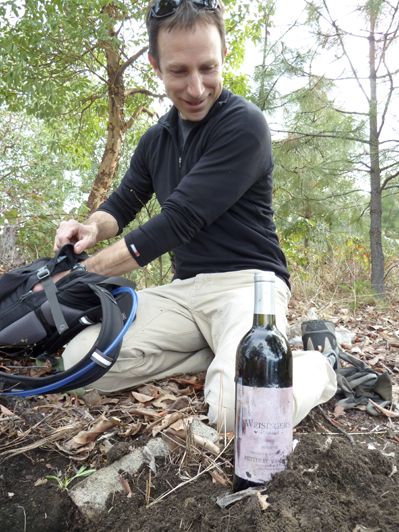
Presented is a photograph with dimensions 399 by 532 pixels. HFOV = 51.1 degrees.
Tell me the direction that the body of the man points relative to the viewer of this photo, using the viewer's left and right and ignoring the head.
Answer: facing the viewer and to the left of the viewer

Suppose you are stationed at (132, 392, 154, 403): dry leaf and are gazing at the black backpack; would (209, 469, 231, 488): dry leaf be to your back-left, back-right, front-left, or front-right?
back-left

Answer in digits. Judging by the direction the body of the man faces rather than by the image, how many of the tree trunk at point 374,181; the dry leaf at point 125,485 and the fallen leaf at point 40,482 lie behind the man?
1

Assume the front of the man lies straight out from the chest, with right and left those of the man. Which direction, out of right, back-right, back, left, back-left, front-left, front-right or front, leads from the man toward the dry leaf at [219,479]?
front-left

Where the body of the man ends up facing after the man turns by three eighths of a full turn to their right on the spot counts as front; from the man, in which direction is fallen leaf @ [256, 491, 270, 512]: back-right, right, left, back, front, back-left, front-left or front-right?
back

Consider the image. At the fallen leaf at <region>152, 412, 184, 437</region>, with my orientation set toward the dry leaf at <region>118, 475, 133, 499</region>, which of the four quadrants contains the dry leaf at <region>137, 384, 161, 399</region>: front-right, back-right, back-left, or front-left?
back-right

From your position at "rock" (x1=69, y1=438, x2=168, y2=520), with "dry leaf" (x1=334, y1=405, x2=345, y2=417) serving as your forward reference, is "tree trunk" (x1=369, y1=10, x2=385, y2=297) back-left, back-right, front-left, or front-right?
front-left

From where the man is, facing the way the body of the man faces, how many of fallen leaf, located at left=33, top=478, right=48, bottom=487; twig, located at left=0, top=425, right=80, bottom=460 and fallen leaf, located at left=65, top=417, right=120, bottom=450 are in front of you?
3

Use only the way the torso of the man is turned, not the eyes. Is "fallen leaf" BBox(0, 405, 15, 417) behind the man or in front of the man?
in front

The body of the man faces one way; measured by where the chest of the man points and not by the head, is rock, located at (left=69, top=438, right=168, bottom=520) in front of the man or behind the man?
in front

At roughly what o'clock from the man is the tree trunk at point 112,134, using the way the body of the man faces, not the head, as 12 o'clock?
The tree trunk is roughly at 4 o'clock from the man.

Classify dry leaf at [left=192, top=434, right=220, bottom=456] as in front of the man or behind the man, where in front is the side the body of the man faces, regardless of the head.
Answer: in front

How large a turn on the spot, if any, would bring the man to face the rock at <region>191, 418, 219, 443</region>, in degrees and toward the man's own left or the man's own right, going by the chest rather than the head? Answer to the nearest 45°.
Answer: approximately 45° to the man's own left

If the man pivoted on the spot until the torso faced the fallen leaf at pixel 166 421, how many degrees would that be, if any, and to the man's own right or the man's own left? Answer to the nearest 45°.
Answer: approximately 45° to the man's own left

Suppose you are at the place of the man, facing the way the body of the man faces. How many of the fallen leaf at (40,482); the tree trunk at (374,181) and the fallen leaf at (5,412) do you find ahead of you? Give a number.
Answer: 2

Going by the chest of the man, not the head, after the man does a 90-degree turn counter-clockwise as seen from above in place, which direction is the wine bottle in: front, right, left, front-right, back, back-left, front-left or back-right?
front-right

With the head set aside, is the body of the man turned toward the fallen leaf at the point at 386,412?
no

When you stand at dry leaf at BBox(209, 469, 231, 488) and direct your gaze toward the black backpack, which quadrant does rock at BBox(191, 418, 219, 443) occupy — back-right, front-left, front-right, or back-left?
front-right
